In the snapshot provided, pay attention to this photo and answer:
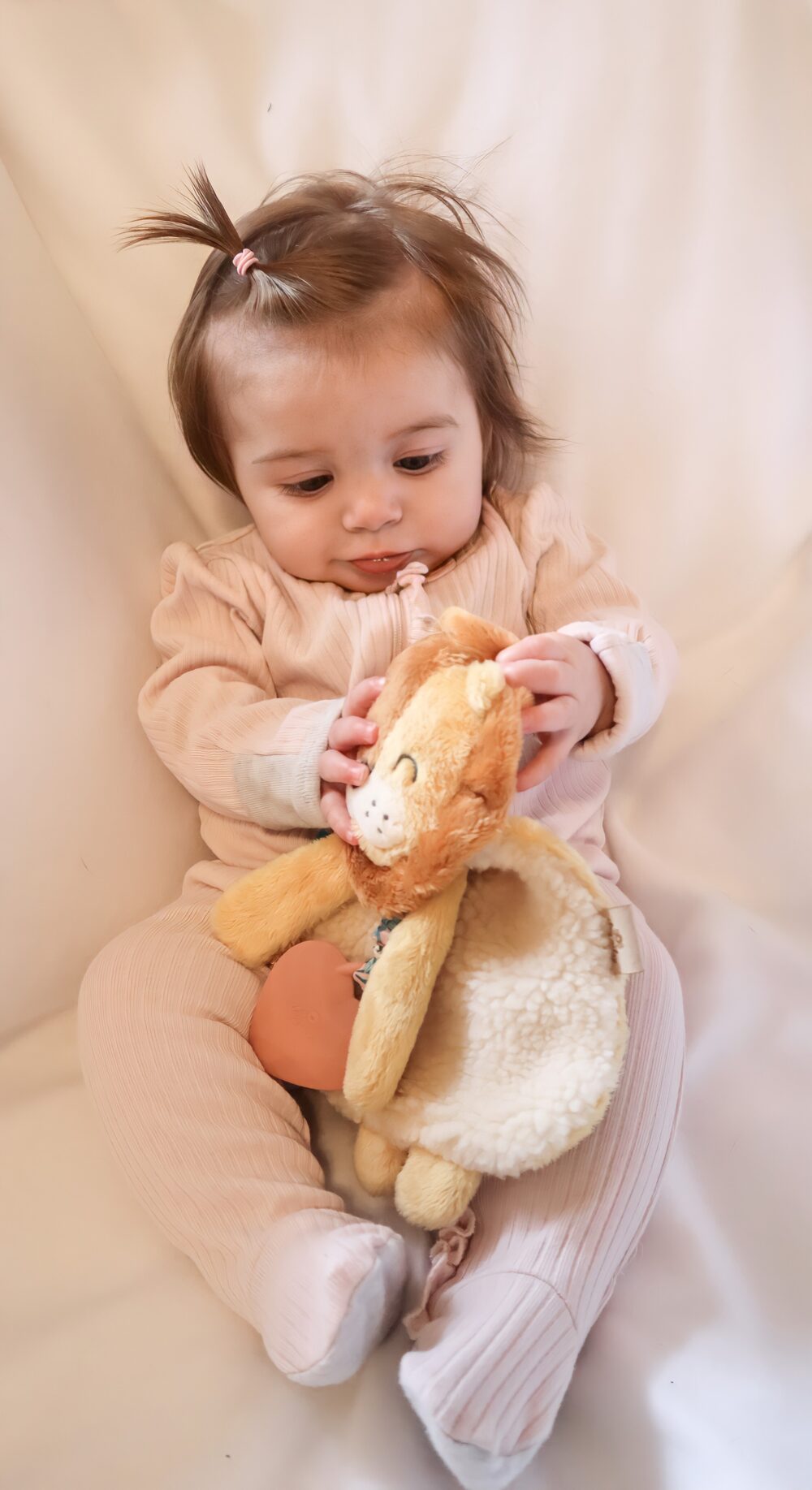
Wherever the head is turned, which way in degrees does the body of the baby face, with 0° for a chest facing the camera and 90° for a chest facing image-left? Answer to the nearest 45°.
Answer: approximately 0°
